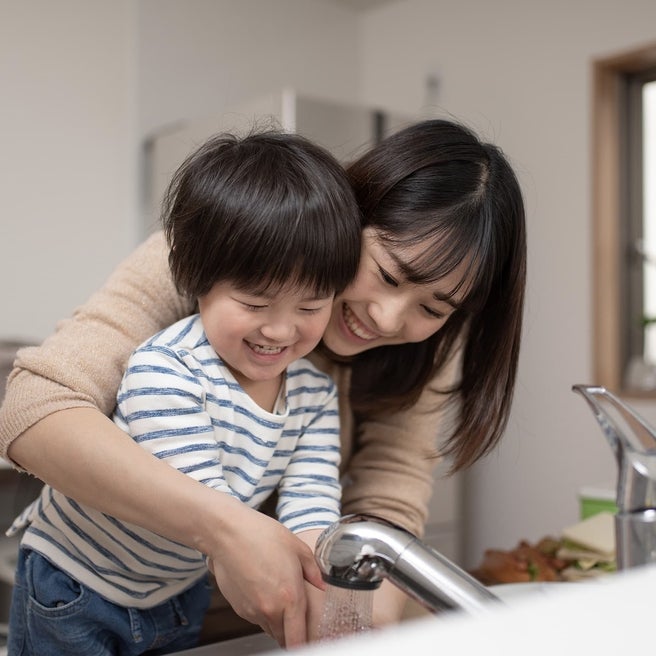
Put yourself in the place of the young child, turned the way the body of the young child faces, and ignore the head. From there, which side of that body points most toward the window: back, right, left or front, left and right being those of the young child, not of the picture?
left

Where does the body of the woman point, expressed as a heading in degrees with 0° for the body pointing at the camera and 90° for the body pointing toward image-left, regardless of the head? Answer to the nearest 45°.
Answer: approximately 0°
